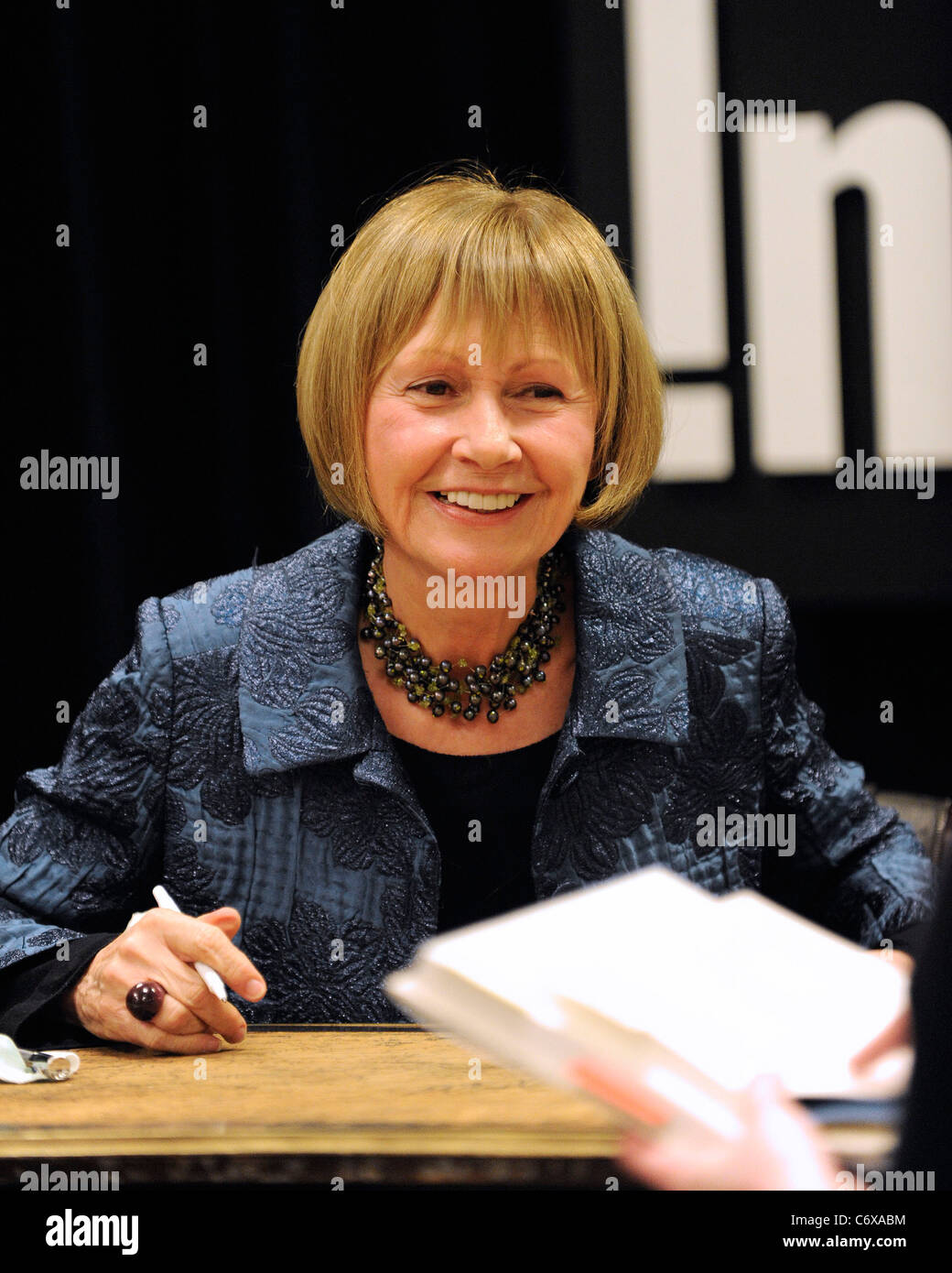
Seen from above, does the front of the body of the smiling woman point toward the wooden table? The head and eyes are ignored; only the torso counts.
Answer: yes

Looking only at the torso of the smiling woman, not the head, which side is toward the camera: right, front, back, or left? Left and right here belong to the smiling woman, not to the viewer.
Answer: front
